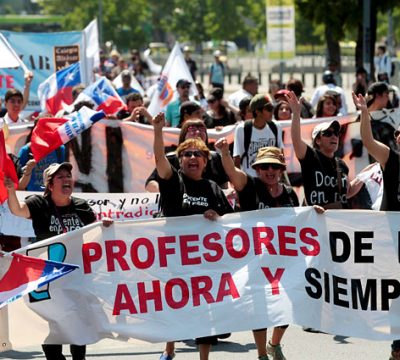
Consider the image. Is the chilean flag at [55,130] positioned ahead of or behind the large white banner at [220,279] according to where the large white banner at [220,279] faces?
behind

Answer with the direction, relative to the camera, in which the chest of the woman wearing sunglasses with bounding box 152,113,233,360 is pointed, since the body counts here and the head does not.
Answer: toward the camera

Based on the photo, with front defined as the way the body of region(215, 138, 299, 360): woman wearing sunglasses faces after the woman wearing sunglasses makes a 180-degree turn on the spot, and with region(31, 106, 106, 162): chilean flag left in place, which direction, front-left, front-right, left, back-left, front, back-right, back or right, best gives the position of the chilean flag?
front-left

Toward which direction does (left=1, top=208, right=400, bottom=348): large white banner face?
toward the camera

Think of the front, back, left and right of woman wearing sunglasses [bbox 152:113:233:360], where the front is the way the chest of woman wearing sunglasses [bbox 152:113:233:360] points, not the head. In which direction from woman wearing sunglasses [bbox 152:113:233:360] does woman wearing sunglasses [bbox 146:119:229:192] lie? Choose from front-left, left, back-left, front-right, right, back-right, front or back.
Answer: back

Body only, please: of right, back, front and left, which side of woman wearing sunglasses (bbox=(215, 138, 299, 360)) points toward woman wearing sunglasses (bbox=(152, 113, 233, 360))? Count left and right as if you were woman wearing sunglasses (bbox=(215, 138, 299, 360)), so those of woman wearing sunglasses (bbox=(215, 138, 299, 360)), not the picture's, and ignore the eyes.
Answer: right

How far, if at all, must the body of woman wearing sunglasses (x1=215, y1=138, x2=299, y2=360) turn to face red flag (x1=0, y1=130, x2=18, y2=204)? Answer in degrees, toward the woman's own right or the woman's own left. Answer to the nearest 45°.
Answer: approximately 90° to the woman's own right

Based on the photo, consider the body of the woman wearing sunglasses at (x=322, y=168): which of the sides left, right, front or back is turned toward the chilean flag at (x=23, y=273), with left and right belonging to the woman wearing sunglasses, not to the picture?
right

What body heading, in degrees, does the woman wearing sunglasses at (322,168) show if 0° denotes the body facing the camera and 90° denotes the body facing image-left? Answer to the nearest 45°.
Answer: approximately 315°

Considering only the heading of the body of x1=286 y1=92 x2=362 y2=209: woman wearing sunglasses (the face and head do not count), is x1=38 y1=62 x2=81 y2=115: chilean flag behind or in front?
behind

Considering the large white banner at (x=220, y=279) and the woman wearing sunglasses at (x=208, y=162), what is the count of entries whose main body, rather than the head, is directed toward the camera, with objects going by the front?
2
